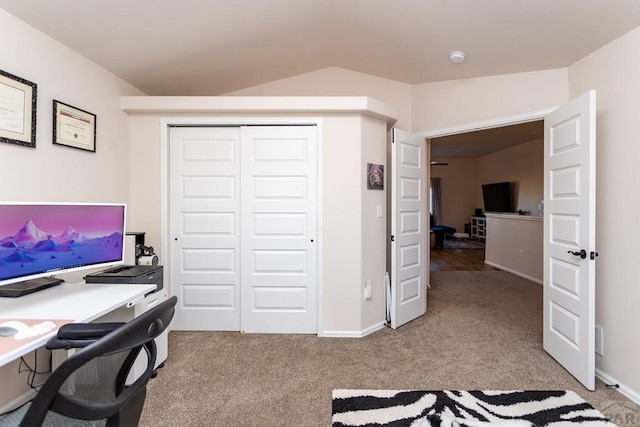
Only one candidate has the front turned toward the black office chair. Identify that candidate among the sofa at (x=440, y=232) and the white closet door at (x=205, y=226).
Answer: the white closet door

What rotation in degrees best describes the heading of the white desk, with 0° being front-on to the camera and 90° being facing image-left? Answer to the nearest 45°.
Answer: approximately 315°

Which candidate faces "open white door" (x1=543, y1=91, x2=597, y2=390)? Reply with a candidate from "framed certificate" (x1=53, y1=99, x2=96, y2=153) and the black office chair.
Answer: the framed certificate

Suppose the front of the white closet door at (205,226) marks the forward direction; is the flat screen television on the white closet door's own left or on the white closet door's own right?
on the white closet door's own left

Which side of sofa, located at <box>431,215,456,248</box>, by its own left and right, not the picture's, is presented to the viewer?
right

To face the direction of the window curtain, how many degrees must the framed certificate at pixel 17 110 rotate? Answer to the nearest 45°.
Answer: approximately 45° to its left

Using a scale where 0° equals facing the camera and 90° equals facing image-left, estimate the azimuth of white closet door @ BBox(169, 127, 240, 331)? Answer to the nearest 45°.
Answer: approximately 0°

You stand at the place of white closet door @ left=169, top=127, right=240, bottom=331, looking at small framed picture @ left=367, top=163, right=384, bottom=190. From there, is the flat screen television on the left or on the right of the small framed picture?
left

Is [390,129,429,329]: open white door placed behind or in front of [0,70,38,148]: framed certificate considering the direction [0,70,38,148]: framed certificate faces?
in front

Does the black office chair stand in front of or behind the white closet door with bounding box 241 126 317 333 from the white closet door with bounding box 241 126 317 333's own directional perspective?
in front

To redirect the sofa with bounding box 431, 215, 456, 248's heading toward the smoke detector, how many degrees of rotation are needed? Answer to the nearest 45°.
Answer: approximately 90° to its right

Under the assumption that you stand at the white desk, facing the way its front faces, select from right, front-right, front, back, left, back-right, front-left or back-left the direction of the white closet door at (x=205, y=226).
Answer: left

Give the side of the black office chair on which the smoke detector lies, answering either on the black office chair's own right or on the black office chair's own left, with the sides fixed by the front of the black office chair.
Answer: on the black office chair's own right

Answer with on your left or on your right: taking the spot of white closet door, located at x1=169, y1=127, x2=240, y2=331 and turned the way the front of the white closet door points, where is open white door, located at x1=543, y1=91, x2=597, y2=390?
on your left
